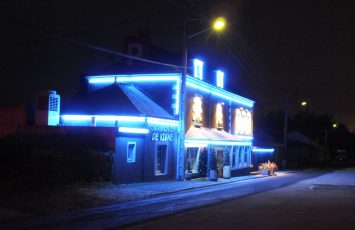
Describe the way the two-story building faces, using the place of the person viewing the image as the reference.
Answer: facing the viewer and to the right of the viewer

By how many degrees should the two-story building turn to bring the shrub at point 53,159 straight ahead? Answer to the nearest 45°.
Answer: approximately 90° to its right
